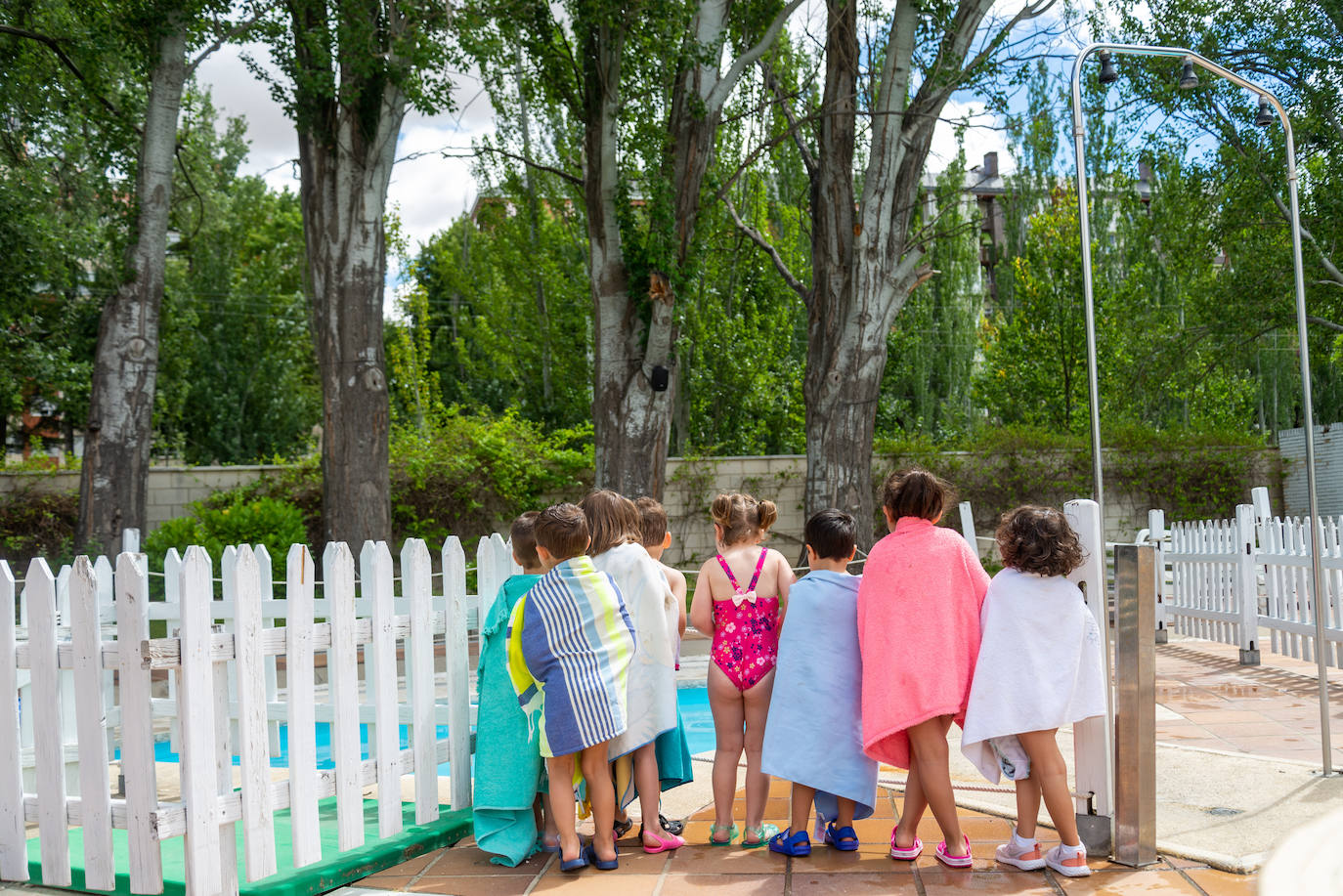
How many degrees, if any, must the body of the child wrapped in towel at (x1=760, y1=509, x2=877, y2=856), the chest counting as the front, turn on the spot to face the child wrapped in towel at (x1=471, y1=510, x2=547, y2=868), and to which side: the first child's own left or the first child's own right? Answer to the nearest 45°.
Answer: approximately 90° to the first child's own left

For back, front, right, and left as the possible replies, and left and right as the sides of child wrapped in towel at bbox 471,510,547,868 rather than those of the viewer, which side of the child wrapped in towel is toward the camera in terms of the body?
back

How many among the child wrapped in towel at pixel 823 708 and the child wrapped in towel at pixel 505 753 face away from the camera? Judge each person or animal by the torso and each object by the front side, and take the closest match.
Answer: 2

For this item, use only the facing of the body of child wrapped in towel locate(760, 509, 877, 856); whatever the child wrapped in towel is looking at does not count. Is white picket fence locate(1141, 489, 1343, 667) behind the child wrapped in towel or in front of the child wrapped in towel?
in front

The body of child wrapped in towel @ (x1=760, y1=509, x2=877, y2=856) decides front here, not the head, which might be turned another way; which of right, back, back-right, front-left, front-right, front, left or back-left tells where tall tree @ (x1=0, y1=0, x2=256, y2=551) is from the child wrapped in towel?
front-left

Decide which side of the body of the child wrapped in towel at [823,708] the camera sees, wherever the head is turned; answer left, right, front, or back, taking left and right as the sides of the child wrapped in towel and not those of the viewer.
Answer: back

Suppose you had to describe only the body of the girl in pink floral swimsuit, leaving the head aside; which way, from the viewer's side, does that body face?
away from the camera

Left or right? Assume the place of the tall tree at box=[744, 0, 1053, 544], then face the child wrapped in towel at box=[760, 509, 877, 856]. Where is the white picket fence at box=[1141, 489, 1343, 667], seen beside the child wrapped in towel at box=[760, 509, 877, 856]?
left

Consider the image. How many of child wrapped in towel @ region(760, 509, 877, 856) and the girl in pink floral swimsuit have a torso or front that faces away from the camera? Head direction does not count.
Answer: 2

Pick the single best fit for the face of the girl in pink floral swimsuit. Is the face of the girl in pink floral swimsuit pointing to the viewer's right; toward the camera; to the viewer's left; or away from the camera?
away from the camera

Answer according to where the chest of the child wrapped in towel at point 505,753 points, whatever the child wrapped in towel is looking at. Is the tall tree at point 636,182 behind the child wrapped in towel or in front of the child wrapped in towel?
in front

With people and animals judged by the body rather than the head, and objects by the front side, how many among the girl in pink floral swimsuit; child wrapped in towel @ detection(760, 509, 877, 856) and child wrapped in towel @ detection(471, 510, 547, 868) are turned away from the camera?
3
